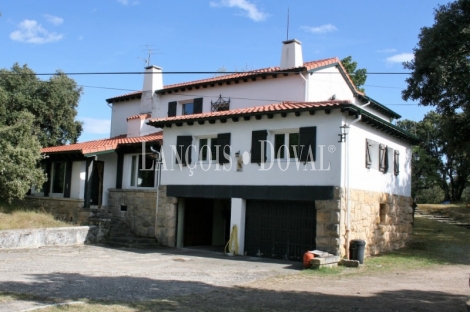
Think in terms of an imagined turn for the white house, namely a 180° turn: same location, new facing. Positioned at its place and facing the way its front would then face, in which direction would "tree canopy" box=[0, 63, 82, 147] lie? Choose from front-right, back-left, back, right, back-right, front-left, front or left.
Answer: left

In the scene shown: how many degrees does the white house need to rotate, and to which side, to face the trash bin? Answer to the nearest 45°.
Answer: approximately 90° to its left

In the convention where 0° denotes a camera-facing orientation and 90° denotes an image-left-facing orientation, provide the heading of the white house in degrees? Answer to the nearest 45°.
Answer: approximately 45°

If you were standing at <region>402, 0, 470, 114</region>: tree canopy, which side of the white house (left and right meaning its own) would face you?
left

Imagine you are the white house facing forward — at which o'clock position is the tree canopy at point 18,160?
The tree canopy is roughly at 2 o'clock from the white house.

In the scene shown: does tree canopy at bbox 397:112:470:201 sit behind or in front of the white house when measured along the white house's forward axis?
behind
